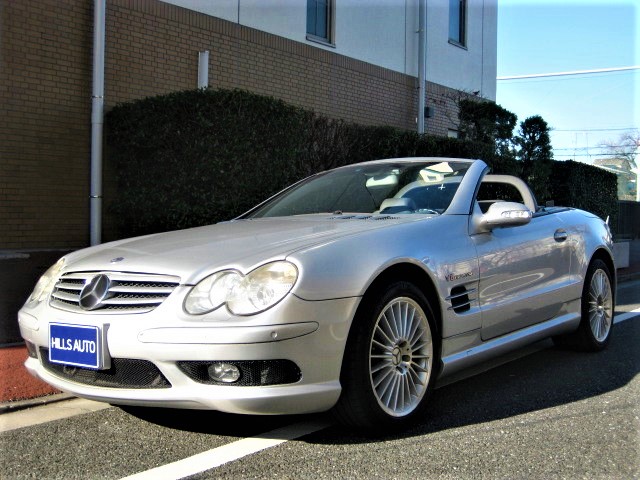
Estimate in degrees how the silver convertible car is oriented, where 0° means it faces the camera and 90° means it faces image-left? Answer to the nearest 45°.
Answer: approximately 45°

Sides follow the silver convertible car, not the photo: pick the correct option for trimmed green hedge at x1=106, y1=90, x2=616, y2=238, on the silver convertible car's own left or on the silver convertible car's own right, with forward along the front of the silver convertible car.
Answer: on the silver convertible car's own right

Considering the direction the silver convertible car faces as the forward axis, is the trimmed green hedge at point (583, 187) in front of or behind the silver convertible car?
behind

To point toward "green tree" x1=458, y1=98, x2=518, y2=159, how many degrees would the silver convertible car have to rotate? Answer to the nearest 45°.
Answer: approximately 135° to its right
